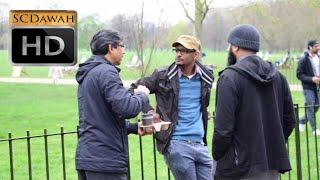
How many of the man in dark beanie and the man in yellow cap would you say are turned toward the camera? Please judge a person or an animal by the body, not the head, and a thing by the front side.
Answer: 1

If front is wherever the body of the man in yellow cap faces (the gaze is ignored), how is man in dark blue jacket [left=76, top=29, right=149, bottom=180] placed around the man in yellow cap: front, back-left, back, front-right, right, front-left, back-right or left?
front-right

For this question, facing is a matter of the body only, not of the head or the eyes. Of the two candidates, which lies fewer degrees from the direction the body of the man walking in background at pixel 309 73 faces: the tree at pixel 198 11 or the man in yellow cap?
the man in yellow cap

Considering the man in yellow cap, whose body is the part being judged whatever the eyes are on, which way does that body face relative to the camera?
toward the camera

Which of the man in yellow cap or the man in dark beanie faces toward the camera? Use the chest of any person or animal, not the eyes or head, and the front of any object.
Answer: the man in yellow cap

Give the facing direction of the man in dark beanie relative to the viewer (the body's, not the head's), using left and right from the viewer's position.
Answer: facing away from the viewer and to the left of the viewer

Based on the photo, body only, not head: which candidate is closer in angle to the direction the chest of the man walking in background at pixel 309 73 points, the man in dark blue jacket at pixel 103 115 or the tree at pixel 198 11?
the man in dark blue jacket

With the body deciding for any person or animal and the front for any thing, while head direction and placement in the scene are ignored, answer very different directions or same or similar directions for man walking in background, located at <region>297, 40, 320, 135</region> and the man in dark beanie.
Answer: very different directions

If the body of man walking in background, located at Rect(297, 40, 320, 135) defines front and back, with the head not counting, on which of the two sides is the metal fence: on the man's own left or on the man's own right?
on the man's own right

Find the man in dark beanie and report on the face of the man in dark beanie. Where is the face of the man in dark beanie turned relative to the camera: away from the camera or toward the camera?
away from the camera

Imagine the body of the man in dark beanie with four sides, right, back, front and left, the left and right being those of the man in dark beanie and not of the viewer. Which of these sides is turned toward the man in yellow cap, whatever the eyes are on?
front

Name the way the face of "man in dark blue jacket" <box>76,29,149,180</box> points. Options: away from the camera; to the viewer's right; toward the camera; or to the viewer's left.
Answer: to the viewer's right
